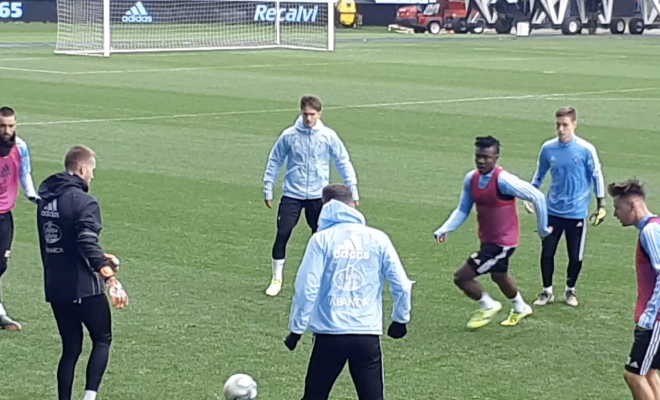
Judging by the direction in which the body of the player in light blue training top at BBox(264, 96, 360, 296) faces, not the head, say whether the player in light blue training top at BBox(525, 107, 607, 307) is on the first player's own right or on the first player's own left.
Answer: on the first player's own left

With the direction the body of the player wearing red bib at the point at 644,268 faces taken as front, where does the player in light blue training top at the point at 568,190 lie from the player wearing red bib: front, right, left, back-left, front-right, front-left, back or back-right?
right

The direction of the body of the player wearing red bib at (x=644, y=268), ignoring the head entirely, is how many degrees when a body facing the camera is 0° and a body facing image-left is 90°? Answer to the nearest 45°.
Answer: approximately 90°

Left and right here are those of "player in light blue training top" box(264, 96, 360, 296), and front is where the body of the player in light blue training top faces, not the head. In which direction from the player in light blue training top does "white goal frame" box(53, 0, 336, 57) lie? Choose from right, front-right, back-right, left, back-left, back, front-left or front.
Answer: back

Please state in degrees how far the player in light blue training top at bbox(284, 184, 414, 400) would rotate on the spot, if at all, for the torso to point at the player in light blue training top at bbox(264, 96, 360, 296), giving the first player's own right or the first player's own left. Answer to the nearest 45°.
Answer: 0° — they already face them

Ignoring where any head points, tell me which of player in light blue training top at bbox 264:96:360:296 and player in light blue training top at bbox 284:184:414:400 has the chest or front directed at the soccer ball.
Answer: player in light blue training top at bbox 264:96:360:296

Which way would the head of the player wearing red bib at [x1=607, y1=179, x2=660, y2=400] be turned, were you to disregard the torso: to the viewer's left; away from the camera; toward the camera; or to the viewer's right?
to the viewer's left

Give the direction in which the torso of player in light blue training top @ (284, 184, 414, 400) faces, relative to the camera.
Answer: away from the camera

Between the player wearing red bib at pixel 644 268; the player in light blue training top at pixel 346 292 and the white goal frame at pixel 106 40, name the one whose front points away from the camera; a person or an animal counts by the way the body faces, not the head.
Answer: the player in light blue training top
